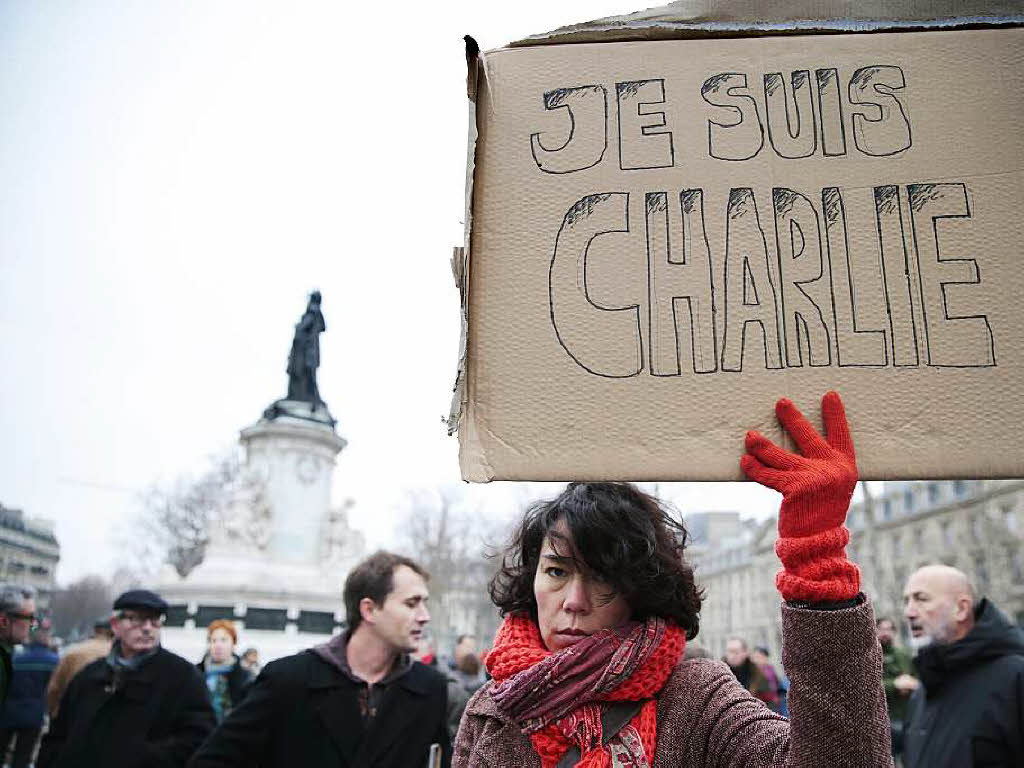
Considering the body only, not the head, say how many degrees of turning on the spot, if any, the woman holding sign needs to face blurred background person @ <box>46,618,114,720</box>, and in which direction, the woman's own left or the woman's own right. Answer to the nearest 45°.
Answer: approximately 135° to the woman's own right

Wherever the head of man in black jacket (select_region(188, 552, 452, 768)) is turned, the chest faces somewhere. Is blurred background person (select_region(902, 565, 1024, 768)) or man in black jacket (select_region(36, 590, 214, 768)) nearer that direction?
the blurred background person

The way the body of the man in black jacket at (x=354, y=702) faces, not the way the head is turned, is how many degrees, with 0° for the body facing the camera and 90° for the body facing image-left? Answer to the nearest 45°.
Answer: approximately 315°

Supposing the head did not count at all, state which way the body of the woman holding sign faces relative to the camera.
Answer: toward the camera

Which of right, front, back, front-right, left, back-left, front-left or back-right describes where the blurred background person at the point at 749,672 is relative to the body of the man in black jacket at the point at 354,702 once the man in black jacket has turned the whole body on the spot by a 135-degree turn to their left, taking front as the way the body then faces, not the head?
front-right

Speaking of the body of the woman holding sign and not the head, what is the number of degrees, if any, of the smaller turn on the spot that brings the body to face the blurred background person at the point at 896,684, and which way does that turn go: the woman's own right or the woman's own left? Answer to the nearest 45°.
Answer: approximately 180°

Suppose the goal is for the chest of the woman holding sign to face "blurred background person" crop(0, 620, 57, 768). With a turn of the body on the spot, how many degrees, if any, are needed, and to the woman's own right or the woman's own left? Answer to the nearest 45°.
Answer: approximately 135° to the woman's own right

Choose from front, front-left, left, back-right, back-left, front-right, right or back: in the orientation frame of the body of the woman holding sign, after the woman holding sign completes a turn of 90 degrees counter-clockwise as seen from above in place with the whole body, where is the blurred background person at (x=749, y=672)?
left
